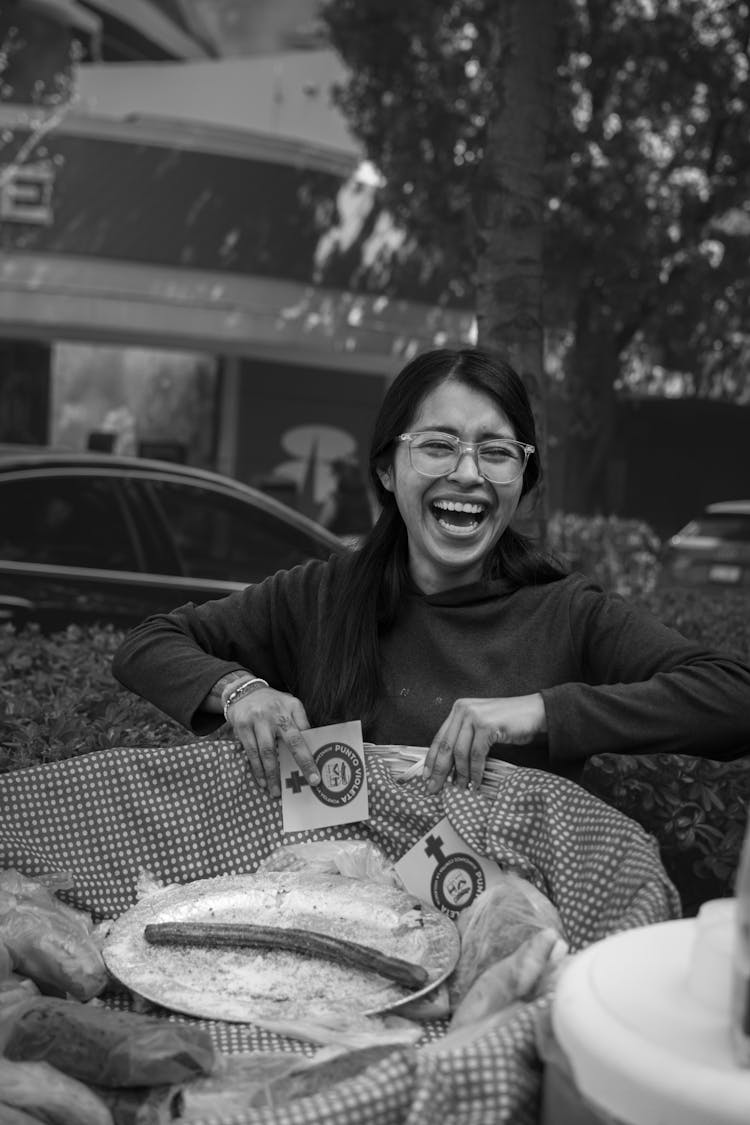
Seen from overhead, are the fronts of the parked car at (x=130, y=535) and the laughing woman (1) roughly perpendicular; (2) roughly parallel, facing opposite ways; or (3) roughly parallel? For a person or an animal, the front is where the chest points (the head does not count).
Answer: roughly perpendicular

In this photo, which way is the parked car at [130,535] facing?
to the viewer's right

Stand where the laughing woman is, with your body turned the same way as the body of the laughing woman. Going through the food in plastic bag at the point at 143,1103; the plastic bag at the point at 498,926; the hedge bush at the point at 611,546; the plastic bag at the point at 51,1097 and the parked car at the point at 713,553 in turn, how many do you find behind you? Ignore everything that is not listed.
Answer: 2

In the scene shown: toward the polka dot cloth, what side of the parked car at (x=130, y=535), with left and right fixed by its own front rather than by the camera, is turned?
right

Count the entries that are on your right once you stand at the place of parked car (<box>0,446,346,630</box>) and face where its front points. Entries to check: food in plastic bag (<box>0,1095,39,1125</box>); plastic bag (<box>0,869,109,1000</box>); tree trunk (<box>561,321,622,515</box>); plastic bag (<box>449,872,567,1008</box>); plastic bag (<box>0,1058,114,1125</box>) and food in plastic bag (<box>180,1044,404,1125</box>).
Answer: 5

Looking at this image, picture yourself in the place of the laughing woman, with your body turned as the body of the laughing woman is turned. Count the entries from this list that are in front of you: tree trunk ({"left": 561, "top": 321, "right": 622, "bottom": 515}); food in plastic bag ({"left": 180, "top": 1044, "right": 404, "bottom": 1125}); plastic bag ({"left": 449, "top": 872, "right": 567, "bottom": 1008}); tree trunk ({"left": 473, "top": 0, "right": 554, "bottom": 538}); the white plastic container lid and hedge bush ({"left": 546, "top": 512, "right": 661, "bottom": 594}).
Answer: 3

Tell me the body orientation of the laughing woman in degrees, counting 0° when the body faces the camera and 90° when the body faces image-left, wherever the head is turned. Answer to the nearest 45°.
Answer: approximately 0°

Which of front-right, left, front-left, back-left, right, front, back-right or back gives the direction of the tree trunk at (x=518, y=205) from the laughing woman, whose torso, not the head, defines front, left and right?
back

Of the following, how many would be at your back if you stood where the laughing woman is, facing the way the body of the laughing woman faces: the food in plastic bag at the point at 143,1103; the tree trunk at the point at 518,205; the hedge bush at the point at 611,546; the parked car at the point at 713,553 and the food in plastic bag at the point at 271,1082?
3

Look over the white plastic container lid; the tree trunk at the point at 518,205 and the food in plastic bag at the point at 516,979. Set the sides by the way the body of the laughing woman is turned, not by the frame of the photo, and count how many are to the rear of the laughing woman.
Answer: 1

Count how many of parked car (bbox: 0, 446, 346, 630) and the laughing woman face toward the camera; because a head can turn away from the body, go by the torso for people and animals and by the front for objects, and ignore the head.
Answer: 1

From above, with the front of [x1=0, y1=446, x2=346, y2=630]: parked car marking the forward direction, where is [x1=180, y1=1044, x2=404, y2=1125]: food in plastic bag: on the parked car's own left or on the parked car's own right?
on the parked car's own right
